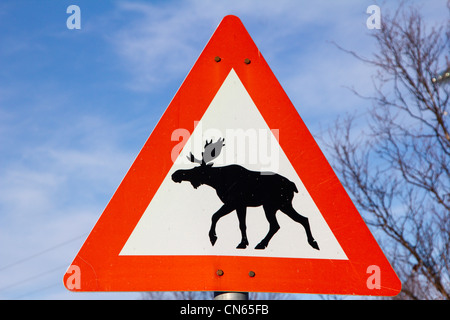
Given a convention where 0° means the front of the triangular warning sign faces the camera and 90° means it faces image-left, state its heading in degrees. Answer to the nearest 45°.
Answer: approximately 0°
